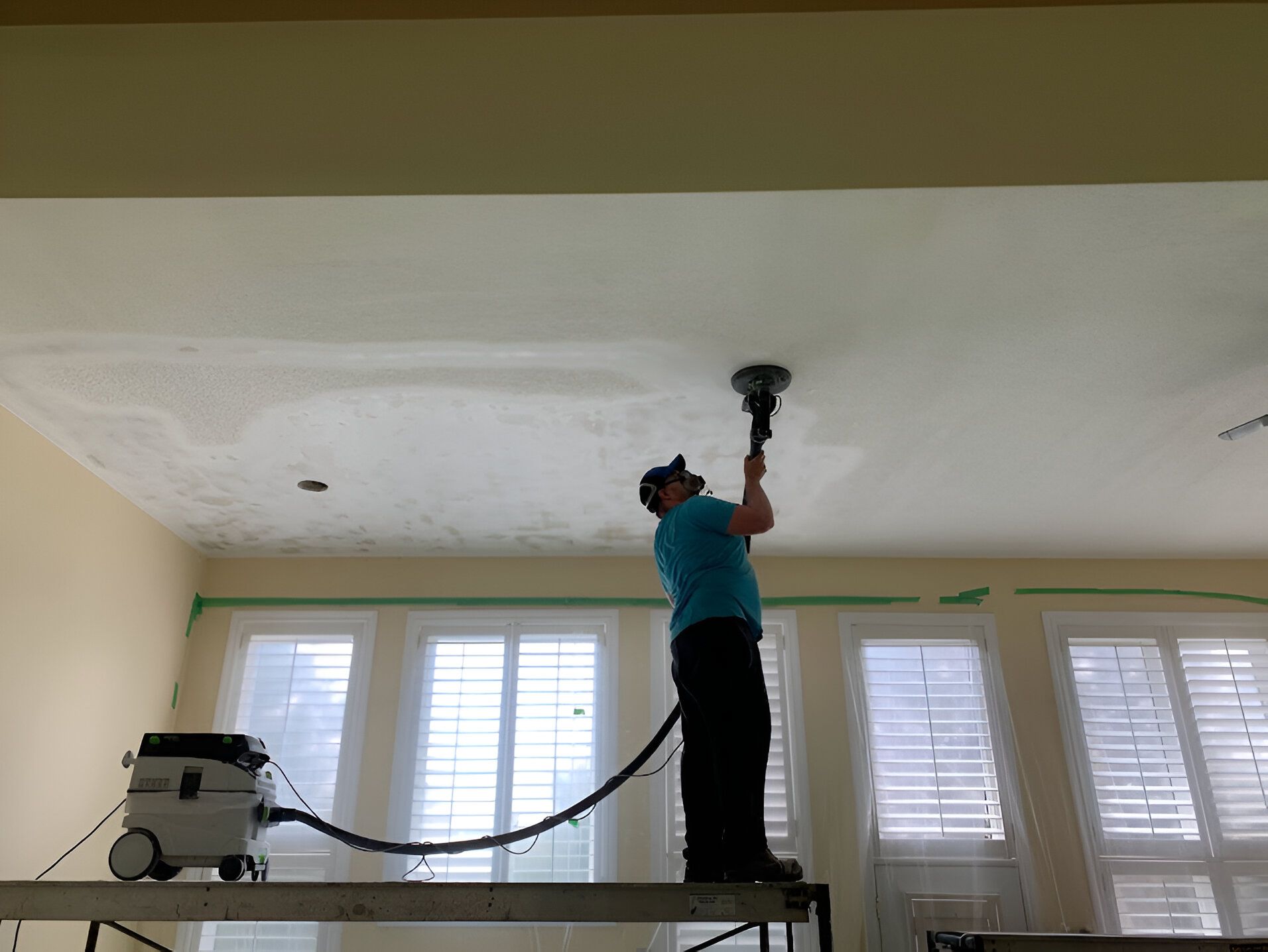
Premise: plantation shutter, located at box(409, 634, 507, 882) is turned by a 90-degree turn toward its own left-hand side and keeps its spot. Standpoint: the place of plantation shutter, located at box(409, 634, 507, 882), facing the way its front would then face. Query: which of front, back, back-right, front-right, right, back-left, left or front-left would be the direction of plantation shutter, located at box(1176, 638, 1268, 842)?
front

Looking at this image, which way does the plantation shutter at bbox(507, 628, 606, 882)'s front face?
toward the camera

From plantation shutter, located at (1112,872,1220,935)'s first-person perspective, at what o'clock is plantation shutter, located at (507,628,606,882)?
plantation shutter, located at (507,628,606,882) is roughly at 2 o'clock from plantation shutter, located at (1112,872,1220,935).

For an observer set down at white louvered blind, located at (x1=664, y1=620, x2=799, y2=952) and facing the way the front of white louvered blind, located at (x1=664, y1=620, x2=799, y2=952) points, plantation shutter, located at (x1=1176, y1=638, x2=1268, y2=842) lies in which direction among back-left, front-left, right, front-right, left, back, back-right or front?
left

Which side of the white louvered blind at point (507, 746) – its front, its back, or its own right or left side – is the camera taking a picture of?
front

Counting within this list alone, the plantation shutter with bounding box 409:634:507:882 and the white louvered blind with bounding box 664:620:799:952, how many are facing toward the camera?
2

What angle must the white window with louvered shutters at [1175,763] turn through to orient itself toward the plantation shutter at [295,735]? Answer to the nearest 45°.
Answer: approximately 45° to its right

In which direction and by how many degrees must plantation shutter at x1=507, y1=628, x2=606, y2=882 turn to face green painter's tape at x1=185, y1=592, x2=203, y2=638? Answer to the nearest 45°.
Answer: approximately 90° to its right

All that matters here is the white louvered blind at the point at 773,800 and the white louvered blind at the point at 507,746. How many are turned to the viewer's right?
0

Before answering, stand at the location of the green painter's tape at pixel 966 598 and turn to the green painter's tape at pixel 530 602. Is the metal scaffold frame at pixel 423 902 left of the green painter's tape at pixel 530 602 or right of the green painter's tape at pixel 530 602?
left

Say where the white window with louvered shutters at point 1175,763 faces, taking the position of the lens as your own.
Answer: facing the viewer

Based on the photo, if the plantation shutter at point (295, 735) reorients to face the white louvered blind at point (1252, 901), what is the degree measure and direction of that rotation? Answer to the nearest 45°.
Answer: approximately 90° to its left

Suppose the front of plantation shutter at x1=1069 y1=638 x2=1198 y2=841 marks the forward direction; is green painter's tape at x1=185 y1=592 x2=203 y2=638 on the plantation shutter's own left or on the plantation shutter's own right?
on the plantation shutter's own right
